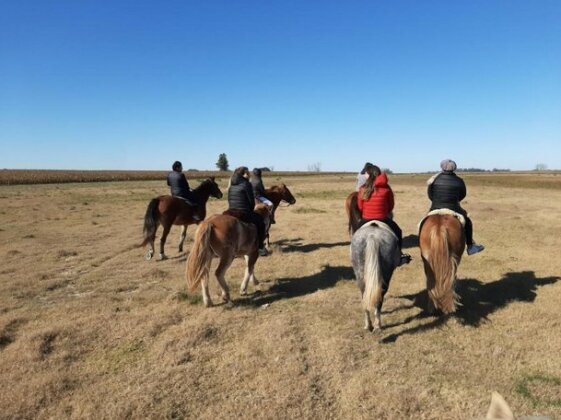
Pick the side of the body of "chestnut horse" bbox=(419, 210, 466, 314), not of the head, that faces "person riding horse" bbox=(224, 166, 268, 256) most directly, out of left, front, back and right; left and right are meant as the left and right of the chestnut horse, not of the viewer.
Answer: left

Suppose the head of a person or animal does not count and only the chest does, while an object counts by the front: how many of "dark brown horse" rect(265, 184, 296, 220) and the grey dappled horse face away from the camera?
1

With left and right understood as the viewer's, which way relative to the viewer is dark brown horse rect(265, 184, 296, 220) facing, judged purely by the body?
facing to the right of the viewer

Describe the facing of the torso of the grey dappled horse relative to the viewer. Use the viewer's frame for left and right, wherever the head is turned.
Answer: facing away from the viewer

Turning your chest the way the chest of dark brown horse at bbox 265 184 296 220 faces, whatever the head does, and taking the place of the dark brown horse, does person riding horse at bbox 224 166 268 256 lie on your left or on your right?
on your right

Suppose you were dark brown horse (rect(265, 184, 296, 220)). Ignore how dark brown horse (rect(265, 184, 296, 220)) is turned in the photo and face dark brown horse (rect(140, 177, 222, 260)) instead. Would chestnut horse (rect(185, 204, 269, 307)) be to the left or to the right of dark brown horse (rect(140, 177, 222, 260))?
left

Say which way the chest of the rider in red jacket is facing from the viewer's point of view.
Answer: away from the camera

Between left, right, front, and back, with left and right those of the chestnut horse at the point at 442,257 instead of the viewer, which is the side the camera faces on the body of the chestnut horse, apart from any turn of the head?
back

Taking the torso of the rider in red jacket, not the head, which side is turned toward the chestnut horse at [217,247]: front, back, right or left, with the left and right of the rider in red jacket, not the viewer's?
left

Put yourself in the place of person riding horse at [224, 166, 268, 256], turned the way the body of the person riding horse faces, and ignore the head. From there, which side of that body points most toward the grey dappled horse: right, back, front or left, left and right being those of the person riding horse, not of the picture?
right

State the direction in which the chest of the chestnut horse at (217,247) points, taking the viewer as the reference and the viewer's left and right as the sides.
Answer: facing away from the viewer and to the right of the viewer

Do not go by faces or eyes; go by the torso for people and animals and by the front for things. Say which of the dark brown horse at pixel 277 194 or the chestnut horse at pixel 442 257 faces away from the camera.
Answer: the chestnut horse

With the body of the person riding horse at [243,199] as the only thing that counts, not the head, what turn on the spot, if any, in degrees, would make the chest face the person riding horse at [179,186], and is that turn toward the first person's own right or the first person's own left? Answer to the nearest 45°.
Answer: approximately 90° to the first person's own left
